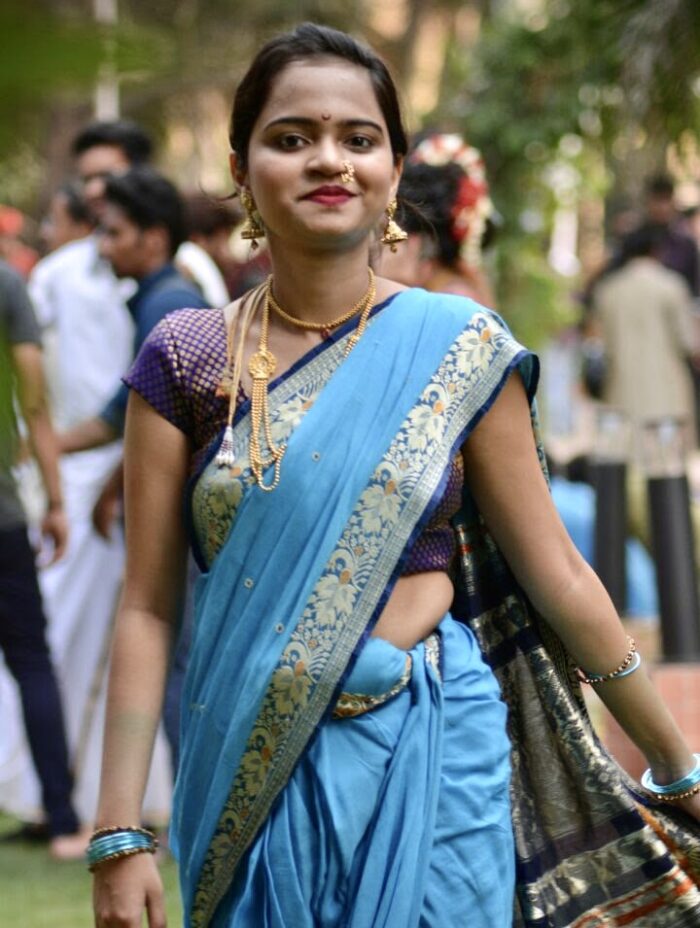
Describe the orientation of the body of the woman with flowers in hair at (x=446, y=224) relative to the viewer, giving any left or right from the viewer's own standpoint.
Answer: facing away from the viewer and to the left of the viewer

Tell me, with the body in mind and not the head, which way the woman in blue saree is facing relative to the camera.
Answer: toward the camera

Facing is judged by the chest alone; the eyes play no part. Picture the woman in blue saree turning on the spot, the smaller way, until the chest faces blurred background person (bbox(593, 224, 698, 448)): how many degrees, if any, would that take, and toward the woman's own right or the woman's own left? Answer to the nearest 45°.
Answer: approximately 180°

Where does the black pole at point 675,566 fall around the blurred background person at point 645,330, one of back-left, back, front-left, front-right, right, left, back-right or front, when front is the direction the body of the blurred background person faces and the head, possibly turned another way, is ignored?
back

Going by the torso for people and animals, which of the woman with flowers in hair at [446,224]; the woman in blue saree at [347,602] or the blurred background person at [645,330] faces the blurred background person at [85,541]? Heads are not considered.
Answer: the woman with flowers in hair

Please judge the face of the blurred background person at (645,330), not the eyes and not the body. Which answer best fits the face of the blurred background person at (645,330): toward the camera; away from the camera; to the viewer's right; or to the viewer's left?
away from the camera

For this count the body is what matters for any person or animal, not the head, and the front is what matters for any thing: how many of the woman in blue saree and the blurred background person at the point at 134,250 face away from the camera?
0

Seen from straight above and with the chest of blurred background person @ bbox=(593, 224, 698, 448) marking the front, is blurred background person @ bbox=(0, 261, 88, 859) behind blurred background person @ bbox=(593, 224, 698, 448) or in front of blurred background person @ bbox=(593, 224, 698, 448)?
behind

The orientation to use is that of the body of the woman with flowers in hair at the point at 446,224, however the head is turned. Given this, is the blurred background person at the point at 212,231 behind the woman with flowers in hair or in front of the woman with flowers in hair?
in front

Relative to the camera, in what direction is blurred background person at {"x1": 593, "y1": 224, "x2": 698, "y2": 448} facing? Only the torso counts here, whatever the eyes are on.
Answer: away from the camera
